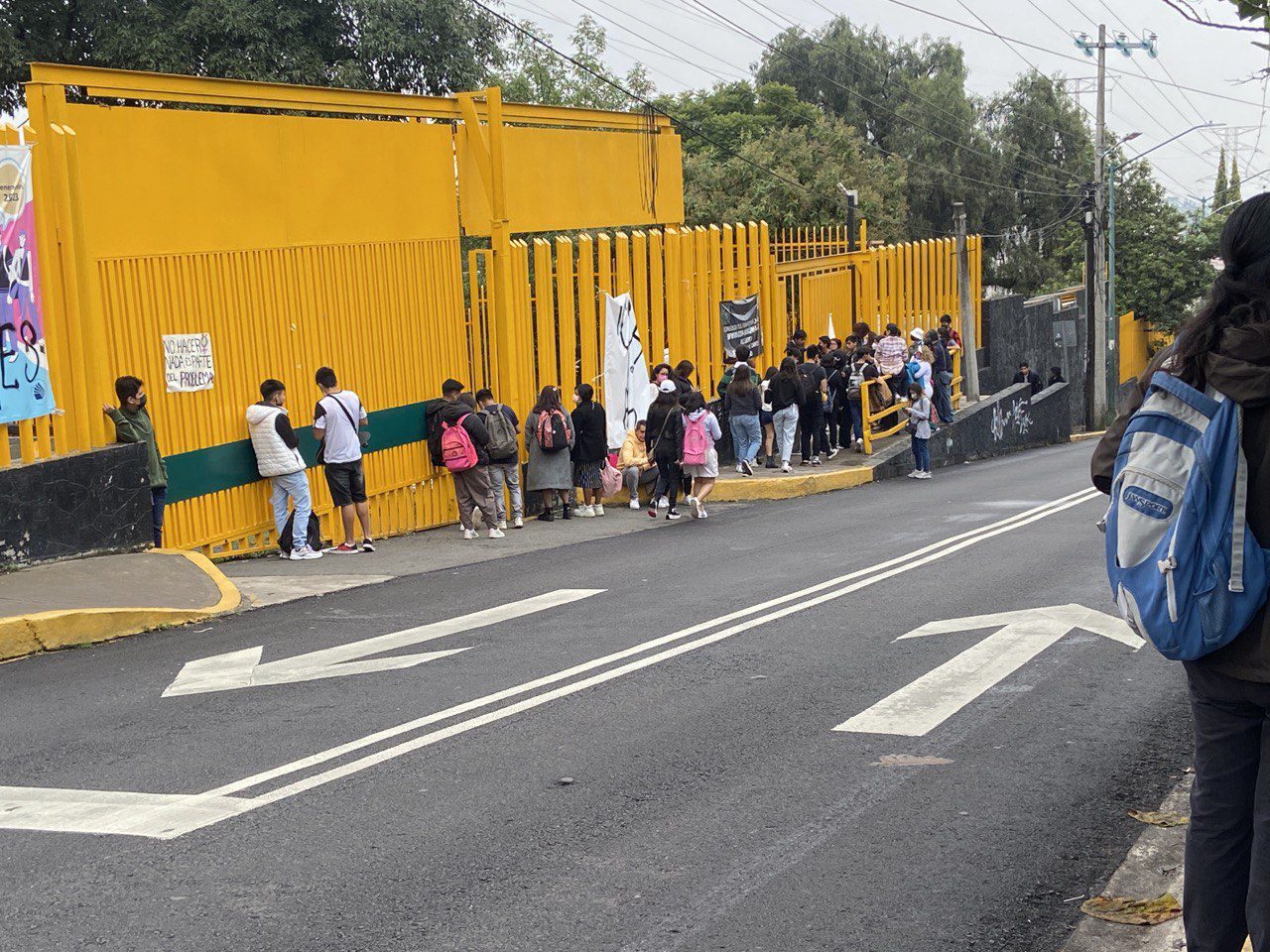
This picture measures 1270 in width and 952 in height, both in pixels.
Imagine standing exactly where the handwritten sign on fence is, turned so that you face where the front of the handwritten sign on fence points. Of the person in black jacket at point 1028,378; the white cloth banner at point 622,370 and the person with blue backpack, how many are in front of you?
1

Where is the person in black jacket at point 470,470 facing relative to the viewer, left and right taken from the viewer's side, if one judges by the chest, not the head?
facing away from the viewer and to the right of the viewer

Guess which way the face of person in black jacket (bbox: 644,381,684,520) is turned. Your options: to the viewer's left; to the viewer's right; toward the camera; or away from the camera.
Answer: away from the camera

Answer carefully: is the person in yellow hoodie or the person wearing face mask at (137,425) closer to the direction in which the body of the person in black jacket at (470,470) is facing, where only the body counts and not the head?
the person in yellow hoodie

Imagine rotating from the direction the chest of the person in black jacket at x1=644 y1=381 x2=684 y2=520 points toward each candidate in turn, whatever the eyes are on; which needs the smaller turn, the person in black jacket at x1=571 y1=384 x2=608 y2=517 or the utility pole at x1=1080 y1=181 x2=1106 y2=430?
the utility pole

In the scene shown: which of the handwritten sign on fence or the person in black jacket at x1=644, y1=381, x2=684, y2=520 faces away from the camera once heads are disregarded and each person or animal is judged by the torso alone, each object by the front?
the person in black jacket

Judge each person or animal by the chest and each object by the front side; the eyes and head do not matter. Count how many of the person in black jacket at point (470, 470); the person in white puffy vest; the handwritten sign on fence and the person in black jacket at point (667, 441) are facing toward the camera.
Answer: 1

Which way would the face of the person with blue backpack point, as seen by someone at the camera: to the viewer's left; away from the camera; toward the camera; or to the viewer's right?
away from the camera

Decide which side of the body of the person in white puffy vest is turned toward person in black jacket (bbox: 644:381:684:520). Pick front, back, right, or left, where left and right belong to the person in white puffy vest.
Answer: front

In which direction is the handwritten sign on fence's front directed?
toward the camera

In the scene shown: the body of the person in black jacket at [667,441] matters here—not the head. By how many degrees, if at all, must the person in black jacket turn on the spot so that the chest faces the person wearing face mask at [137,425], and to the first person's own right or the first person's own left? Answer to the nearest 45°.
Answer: approximately 135° to the first person's own left
